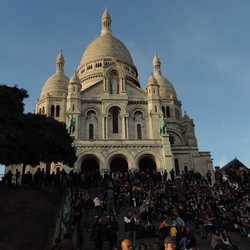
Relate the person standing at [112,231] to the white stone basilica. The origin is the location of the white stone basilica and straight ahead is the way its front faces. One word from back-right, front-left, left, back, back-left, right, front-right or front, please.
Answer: front

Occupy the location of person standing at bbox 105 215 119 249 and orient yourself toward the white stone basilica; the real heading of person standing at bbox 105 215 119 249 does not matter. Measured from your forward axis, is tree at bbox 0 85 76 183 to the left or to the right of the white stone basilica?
left

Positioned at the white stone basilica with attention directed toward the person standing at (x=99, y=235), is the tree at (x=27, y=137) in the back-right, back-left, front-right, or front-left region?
front-right

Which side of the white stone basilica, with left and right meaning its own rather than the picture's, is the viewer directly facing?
front

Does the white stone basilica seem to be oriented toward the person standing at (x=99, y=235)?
yes
